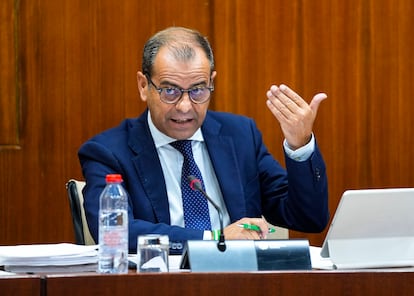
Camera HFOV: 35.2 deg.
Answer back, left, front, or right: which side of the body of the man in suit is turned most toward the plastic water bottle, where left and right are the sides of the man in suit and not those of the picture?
front

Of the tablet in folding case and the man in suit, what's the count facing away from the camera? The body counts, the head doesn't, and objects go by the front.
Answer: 1

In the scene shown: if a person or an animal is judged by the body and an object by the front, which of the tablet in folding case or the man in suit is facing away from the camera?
the tablet in folding case

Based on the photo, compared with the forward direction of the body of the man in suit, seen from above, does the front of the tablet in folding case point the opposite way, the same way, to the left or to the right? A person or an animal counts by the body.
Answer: the opposite way

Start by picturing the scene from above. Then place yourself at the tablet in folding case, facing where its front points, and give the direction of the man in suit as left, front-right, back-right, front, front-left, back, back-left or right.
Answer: front-left

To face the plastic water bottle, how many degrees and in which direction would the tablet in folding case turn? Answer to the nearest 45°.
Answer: approximately 90° to its left

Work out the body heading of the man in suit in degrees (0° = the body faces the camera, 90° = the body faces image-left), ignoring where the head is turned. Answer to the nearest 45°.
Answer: approximately 0°

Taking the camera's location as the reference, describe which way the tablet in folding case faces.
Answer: facing away from the viewer
